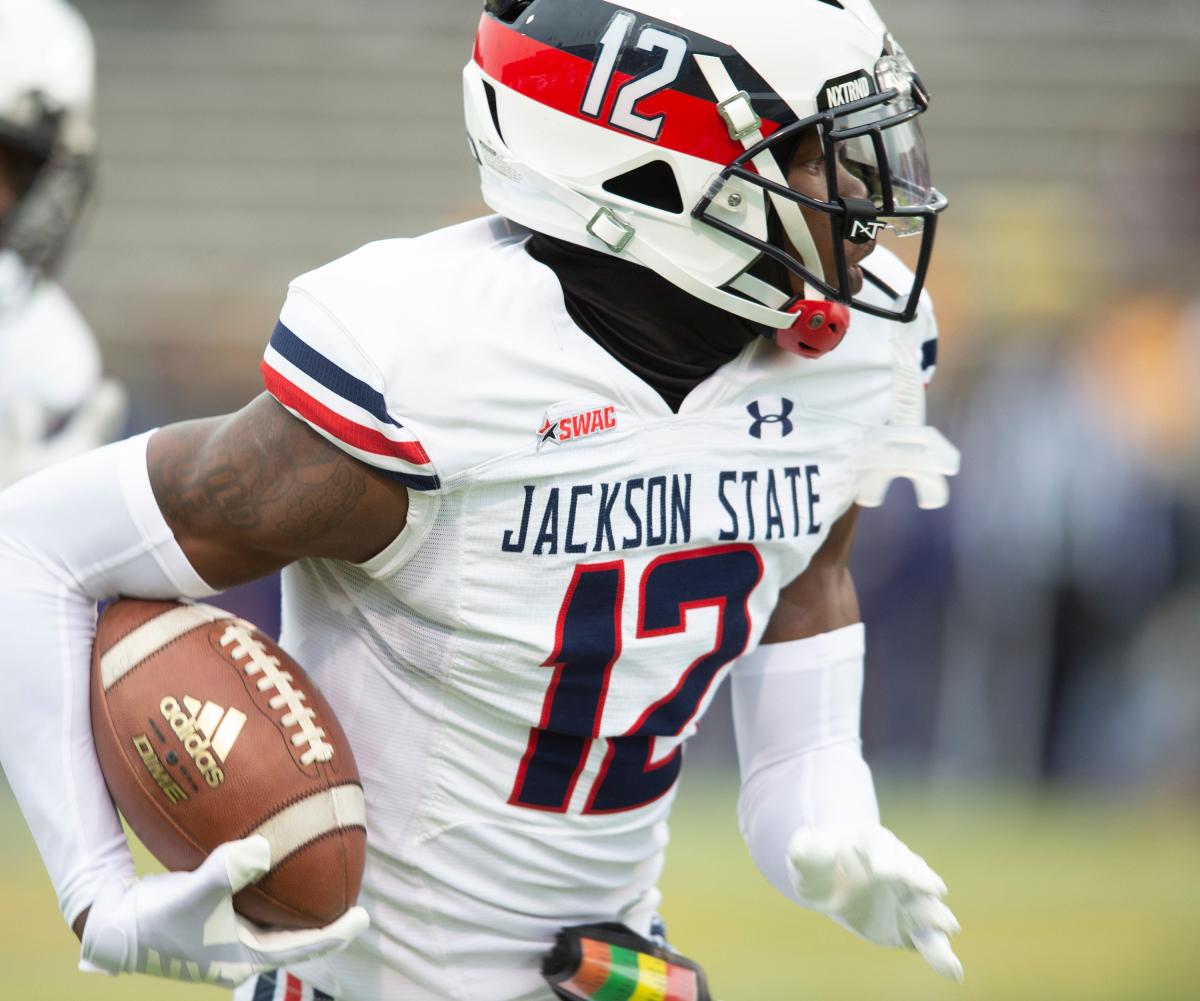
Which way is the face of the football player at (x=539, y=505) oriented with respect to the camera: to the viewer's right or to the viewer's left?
to the viewer's right

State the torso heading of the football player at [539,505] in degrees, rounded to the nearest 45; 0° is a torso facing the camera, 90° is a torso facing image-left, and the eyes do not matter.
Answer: approximately 315°

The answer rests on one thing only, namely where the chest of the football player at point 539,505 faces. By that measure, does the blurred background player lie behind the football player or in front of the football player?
behind
